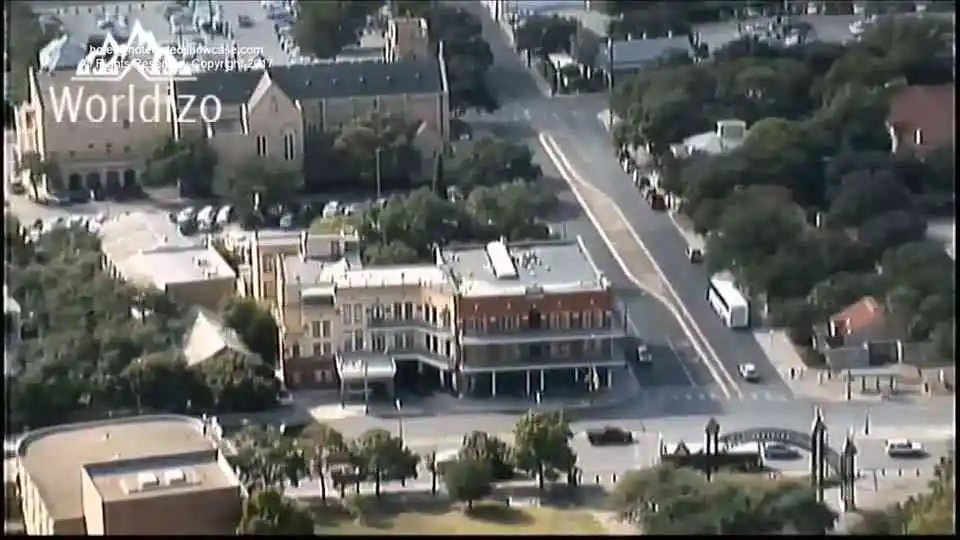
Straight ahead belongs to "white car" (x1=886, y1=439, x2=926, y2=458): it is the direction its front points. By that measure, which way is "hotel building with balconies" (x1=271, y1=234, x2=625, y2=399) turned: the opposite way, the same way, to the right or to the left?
to the right

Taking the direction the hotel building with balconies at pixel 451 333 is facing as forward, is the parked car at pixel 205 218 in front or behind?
behind

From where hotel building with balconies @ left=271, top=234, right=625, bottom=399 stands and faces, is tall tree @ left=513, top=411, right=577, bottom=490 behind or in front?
in front

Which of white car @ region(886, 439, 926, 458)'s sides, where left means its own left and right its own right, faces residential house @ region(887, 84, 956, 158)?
left

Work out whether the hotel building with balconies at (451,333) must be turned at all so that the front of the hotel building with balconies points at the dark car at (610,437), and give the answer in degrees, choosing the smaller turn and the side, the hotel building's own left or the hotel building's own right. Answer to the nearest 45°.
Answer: approximately 45° to the hotel building's own left

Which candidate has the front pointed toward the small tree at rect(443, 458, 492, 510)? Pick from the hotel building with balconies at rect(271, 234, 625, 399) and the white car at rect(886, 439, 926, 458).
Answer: the hotel building with balconies

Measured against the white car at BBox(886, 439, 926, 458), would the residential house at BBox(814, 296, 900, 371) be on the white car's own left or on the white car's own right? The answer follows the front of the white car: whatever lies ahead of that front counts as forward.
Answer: on the white car's own left

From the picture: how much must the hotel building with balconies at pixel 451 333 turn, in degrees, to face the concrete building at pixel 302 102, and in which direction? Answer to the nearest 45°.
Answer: approximately 180°

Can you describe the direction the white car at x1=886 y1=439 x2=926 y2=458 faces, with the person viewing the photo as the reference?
facing to the right of the viewer

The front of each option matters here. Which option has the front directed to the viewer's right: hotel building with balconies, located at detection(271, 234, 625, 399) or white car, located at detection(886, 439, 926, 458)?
the white car

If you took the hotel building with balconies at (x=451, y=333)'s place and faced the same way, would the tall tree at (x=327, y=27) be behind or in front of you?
behind
